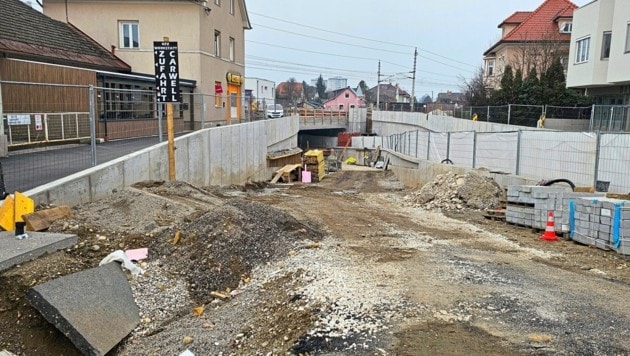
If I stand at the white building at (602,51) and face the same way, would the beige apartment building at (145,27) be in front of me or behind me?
in front

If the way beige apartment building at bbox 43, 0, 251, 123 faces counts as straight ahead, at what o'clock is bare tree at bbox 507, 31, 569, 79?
The bare tree is roughly at 10 o'clock from the beige apartment building.

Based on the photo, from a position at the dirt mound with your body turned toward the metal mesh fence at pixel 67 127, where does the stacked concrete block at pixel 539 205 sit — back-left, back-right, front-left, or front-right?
back-right

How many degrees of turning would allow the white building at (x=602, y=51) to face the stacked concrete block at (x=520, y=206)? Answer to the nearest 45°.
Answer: approximately 45° to its left

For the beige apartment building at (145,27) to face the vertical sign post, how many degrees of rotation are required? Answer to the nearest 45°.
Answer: approximately 45° to its right

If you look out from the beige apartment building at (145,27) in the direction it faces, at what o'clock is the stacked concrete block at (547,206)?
The stacked concrete block is roughly at 1 o'clock from the beige apartment building.

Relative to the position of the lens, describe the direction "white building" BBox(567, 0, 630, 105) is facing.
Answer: facing the viewer and to the left of the viewer

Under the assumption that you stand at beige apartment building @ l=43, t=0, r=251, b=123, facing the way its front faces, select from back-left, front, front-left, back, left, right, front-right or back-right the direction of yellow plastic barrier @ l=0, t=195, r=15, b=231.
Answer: front-right

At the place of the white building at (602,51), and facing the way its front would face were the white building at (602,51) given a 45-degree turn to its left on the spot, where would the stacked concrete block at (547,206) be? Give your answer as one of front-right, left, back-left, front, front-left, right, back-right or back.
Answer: front

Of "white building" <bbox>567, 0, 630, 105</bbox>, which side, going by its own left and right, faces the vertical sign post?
front

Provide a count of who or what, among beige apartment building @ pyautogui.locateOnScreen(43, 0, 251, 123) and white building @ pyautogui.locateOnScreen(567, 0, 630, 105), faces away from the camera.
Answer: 0

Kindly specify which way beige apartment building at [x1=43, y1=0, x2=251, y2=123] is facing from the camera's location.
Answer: facing the viewer and to the right of the viewer

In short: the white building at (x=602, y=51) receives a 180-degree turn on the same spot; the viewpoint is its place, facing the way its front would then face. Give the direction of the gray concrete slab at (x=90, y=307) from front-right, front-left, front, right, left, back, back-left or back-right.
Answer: back-right

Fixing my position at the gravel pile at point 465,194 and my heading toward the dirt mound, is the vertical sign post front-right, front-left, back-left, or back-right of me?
front-right
